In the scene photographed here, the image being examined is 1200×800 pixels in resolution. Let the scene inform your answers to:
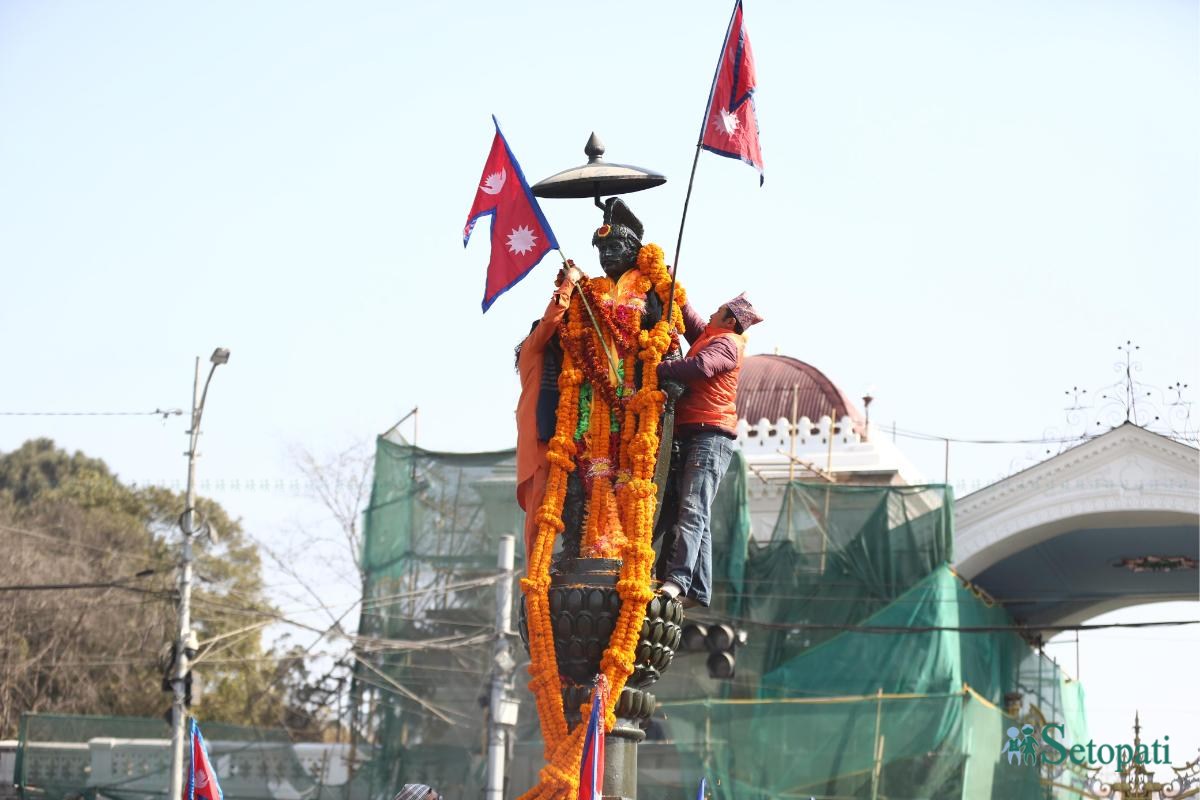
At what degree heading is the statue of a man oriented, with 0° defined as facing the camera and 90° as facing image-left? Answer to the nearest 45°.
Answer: approximately 45°

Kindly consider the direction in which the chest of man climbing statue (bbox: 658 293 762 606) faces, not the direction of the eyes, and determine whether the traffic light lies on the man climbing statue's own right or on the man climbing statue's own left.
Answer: on the man climbing statue's own right

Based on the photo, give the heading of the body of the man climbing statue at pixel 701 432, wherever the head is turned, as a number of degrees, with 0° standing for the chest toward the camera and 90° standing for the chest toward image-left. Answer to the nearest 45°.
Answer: approximately 90°

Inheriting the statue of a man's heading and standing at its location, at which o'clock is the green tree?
The green tree is roughly at 4 o'clock from the statue of a man.
